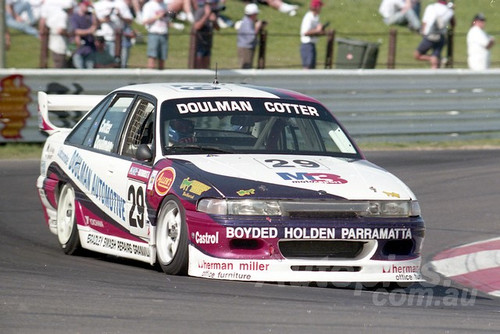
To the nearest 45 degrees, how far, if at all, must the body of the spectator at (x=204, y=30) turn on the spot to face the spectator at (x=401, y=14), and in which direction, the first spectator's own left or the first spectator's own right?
approximately 90° to the first spectator's own left

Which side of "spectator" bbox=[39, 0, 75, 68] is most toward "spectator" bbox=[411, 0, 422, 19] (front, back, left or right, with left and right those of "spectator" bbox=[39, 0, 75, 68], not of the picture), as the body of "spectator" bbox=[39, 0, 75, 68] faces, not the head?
left

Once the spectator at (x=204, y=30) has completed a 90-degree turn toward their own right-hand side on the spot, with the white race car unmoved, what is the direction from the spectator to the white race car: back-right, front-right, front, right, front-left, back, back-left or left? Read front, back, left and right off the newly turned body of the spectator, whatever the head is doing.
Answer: front-left

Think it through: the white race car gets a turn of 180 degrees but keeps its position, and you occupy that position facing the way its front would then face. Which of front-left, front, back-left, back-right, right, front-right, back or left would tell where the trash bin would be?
front-right

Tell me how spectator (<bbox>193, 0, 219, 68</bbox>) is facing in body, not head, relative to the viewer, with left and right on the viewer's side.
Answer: facing the viewer and to the right of the viewer

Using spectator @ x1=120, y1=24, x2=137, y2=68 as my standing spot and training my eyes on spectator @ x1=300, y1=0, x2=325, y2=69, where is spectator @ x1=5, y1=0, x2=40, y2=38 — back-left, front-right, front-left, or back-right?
back-left

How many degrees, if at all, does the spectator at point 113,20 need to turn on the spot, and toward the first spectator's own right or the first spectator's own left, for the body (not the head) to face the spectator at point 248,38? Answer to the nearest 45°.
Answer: approximately 90° to the first spectator's own left

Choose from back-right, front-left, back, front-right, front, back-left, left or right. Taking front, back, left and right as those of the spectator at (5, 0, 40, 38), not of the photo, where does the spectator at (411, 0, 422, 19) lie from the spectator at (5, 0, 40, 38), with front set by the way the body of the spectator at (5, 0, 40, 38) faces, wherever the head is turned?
front-left

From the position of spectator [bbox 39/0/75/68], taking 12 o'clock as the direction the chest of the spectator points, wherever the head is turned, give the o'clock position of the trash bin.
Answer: The trash bin is roughly at 10 o'clock from the spectator.

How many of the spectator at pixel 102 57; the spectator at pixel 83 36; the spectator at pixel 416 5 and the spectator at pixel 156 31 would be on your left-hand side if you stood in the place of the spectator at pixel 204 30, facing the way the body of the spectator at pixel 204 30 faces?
1
